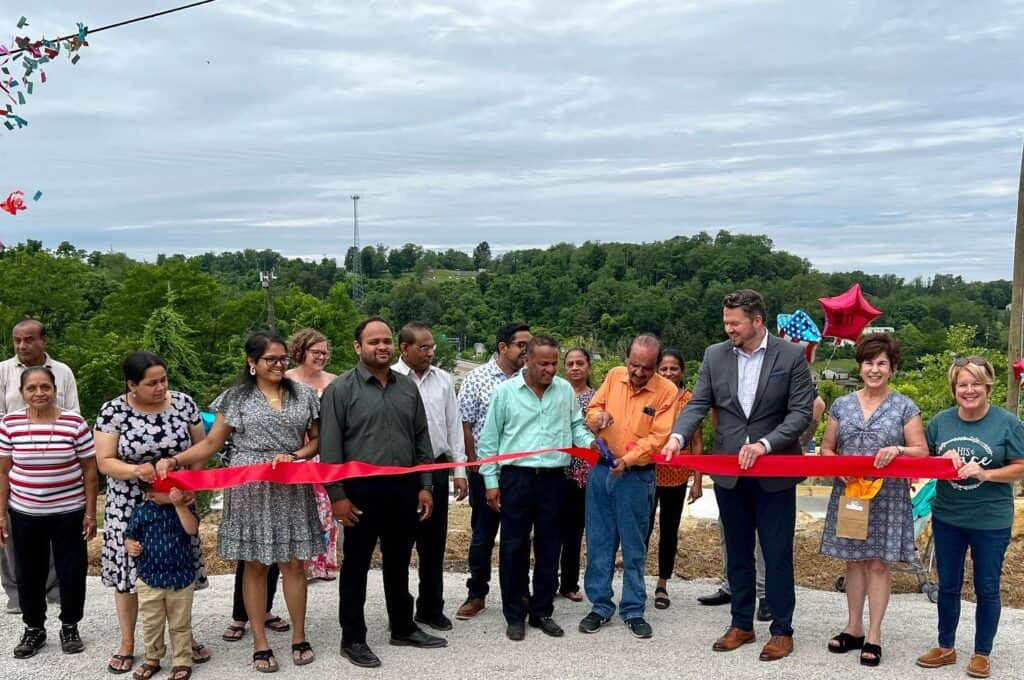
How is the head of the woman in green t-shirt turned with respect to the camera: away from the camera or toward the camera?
toward the camera

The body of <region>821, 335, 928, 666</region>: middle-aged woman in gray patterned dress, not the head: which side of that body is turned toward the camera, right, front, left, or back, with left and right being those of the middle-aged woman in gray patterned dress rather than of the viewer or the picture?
front

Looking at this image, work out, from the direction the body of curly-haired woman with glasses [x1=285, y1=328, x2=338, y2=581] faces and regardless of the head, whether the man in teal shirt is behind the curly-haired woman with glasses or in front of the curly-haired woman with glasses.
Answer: in front

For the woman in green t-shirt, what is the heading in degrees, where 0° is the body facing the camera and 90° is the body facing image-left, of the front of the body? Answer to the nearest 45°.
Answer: approximately 0°

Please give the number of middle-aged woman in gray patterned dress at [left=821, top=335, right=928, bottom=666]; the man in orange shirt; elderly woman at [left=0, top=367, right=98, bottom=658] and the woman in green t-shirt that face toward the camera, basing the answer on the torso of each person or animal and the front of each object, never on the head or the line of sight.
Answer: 4

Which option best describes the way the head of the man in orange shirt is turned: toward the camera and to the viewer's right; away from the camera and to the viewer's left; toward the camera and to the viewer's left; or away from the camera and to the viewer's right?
toward the camera and to the viewer's left

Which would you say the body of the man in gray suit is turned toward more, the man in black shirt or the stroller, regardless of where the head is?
the man in black shirt

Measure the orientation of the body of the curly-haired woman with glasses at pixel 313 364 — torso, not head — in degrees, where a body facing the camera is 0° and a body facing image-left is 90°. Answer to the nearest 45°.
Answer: approximately 315°

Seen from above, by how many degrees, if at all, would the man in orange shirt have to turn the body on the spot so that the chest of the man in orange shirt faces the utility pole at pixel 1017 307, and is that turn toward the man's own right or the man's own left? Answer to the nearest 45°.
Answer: approximately 135° to the man's own left

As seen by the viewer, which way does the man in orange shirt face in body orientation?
toward the camera

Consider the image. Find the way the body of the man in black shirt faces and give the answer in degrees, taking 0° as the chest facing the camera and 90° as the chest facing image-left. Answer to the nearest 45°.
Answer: approximately 315°

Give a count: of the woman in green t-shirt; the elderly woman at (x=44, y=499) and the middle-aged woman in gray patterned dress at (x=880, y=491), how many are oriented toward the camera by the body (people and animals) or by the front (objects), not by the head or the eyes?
3
